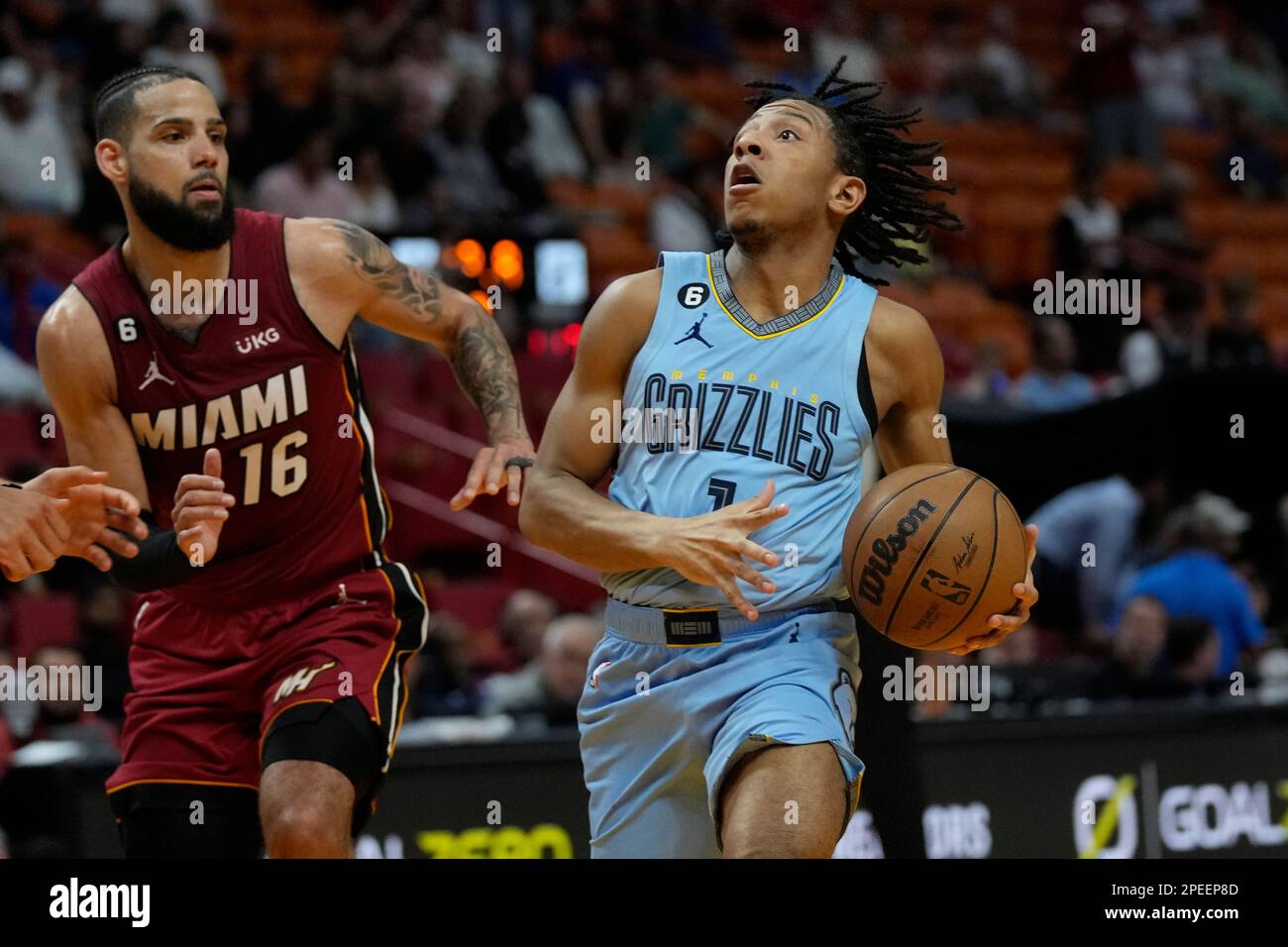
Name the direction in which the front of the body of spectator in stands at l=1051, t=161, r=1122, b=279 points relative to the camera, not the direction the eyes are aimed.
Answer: toward the camera

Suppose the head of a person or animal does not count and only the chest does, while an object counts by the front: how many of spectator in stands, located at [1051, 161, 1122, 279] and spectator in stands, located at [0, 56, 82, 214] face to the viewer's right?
0

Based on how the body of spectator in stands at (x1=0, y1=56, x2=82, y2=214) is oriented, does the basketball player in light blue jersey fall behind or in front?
in front

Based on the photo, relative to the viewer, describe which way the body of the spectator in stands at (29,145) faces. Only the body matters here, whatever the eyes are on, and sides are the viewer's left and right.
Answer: facing the viewer

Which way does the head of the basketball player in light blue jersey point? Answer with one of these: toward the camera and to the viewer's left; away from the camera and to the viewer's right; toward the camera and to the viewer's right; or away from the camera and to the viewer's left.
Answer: toward the camera and to the viewer's left

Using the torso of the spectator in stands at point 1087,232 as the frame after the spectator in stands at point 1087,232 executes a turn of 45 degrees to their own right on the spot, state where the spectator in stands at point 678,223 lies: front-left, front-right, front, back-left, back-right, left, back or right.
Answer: front

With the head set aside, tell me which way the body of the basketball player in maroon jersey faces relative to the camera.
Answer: toward the camera

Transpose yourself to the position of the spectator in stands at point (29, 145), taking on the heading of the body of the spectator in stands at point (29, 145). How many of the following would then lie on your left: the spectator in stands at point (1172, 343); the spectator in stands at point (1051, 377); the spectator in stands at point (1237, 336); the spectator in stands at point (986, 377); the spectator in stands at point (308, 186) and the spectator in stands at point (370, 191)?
6

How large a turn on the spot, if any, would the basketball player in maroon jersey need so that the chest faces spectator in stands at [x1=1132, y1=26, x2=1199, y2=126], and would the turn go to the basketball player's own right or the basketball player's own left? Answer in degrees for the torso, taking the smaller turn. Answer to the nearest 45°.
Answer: approximately 135° to the basketball player's own left

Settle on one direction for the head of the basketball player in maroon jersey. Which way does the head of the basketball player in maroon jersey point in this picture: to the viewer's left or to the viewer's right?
to the viewer's right

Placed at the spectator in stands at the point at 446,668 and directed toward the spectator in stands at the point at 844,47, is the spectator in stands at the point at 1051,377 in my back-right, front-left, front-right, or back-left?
front-right

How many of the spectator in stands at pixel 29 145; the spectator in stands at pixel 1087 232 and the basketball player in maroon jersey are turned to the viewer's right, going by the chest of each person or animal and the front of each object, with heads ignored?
0
